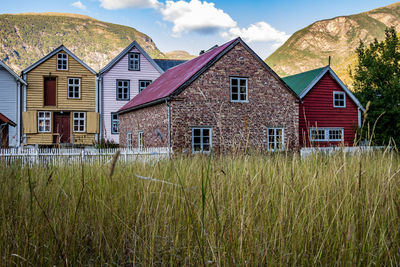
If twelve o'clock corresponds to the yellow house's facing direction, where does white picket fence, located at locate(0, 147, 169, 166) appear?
The white picket fence is roughly at 12 o'clock from the yellow house.

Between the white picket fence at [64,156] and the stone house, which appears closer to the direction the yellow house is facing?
the white picket fence

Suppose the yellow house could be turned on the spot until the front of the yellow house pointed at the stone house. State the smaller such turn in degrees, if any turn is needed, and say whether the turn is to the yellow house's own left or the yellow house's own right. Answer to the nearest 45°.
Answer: approximately 45° to the yellow house's own left

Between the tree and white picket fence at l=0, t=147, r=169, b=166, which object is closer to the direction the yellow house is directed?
the white picket fence

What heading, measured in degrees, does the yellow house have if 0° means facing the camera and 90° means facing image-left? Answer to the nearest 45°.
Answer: approximately 0°

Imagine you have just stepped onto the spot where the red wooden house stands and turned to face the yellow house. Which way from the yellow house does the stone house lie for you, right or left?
left

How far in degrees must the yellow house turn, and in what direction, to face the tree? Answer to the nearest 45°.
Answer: approximately 45° to its left

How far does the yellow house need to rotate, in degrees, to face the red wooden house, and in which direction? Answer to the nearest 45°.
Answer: approximately 45° to its left
